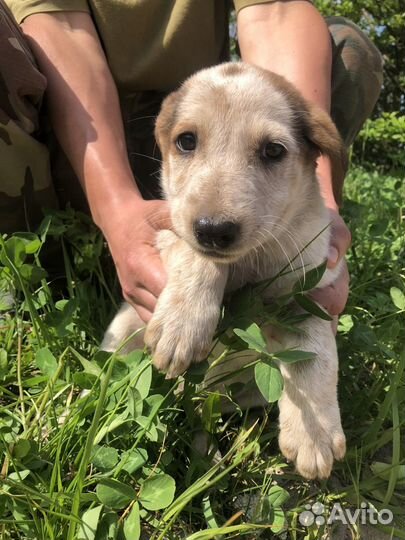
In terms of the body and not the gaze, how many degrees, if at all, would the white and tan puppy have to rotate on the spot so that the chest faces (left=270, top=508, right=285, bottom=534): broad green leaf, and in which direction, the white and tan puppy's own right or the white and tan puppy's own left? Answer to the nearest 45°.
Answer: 0° — it already faces it

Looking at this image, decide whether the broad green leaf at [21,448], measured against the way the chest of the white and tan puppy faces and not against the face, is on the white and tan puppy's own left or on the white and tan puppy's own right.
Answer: on the white and tan puppy's own right

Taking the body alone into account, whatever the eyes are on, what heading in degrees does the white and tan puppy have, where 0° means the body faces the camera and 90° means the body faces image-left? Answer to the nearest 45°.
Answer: approximately 0°

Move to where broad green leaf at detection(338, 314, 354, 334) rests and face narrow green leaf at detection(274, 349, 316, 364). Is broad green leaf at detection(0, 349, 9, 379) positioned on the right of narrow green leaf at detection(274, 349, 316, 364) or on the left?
right

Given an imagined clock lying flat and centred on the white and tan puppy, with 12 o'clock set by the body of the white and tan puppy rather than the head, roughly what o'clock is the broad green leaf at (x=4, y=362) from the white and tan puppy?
The broad green leaf is roughly at 3 o'clock from the white and tan puppy.
